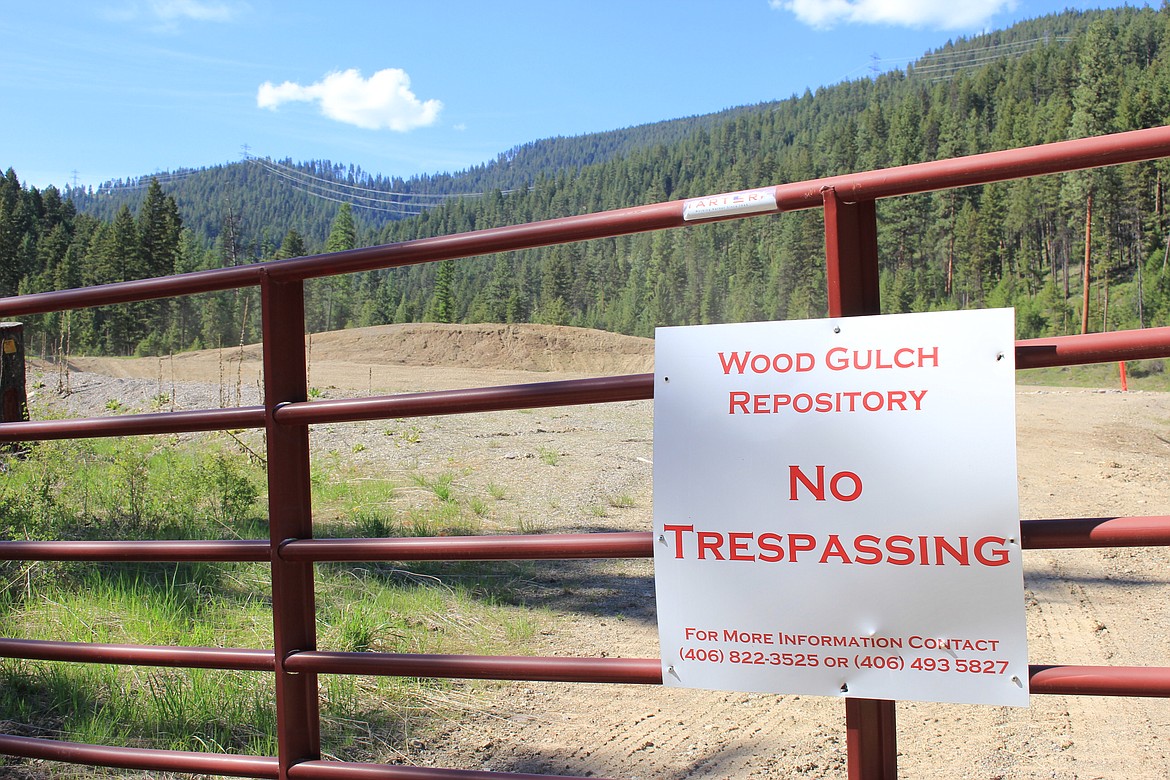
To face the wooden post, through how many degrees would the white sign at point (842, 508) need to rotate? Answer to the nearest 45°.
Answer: approximately 135° to its right

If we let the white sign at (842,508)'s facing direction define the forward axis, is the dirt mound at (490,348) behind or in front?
behind

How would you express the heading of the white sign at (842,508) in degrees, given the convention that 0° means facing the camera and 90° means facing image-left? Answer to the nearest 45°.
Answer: approximately 0°

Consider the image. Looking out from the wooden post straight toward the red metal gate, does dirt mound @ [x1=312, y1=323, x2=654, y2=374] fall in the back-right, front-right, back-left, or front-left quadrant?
back-left
